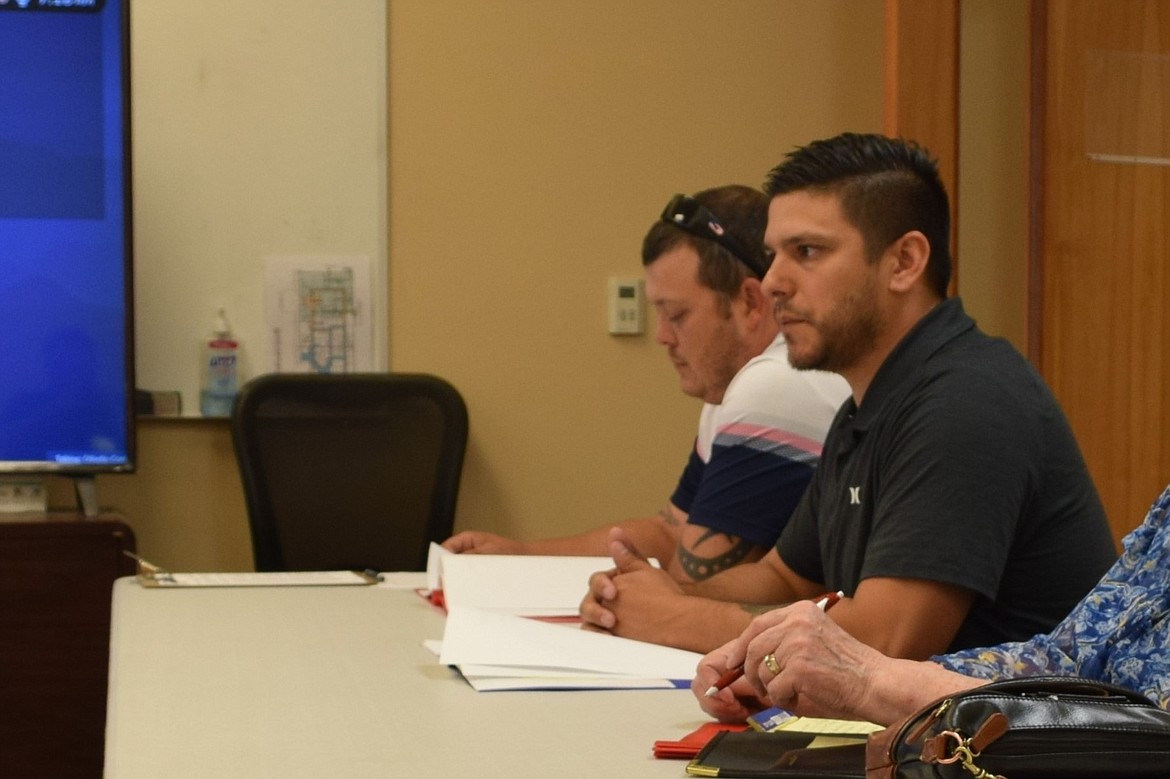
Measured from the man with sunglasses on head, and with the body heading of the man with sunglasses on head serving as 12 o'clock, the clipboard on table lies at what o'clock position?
The clipboard on table is roughly at 12 o'clock from the man with sunglasses on head.

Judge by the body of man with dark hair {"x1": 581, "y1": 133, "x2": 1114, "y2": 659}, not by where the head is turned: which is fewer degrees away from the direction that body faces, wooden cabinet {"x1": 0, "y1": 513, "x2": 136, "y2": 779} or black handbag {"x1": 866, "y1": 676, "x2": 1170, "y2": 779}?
the wooden cabinet

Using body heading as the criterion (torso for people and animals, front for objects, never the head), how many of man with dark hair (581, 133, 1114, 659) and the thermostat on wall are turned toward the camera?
1

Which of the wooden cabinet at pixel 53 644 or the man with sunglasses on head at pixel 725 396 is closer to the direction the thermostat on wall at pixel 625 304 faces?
the man with sunglasses on head

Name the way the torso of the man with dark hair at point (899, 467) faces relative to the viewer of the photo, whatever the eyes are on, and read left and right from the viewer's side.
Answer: facing to the left of the viewer

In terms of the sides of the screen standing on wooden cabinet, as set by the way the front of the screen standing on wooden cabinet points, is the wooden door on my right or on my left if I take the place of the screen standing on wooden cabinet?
on my left

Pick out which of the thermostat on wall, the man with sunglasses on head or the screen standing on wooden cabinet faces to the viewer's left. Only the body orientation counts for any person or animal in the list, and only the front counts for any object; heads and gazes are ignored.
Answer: the man with sunglasses on head

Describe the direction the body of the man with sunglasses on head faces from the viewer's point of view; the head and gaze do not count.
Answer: to the viewer's left

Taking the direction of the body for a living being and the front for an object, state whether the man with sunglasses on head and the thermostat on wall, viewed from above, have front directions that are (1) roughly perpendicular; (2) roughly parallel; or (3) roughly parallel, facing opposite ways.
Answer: roughly perpendicular

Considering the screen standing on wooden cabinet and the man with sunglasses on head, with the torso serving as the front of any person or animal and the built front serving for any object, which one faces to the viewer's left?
the man with sunglasses on head

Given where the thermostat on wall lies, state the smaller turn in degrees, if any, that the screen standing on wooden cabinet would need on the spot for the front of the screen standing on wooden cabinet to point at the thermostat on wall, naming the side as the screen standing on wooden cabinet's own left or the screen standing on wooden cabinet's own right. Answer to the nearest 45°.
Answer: approximately 90° to the screen standing on wooden cabinet's own left

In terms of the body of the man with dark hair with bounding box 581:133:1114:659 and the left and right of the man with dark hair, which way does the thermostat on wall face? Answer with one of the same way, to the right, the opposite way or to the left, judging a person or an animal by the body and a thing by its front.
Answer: to the left
